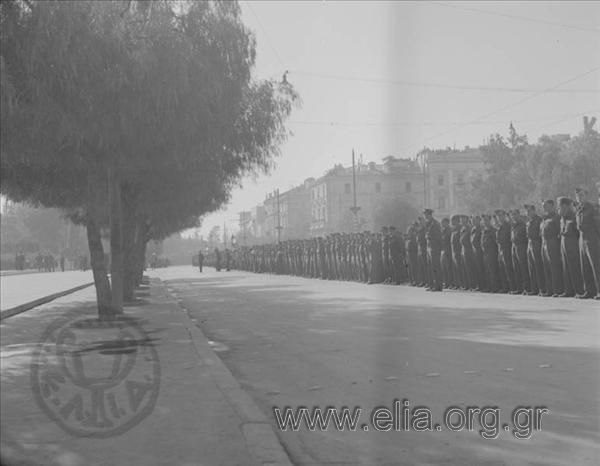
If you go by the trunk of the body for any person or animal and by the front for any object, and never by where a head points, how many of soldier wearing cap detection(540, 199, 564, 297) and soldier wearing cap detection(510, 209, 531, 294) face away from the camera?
0

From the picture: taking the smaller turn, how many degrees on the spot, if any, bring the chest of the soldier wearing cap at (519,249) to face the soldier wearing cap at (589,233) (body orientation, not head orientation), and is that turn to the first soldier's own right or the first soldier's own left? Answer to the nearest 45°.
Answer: approximately 90° to the first soldier's own left

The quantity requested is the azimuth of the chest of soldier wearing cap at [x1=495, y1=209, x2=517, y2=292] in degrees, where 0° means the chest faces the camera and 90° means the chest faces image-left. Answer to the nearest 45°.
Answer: approximately 45°

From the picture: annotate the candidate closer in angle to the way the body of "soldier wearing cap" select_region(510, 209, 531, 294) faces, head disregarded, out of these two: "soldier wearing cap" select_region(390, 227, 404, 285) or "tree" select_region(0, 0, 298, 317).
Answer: the tree

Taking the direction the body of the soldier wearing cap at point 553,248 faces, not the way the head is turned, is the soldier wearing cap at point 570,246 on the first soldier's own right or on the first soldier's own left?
on the first soldier's own left

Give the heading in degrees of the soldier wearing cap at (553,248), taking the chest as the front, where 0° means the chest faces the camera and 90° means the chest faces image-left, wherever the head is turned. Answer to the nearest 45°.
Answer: approximately 45°

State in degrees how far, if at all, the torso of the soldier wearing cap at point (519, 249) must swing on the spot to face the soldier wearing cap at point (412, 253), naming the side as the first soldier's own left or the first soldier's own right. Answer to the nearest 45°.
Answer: approximately 90° to the first soldier's own right

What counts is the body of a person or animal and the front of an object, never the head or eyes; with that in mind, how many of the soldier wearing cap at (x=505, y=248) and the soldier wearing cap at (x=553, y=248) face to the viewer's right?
0

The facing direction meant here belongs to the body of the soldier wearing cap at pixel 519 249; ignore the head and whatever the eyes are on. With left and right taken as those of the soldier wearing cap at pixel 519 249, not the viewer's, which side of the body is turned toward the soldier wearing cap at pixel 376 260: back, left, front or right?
right

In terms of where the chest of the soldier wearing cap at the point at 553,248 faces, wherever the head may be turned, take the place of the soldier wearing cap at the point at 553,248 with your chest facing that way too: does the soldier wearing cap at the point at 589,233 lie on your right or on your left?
on your left

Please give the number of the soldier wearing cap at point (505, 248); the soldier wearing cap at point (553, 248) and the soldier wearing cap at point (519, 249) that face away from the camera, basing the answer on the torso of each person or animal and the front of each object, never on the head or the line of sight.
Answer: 0

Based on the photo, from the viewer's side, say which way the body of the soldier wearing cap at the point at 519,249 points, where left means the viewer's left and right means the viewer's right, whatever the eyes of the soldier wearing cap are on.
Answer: facing the viewer and to the left of the viewer
